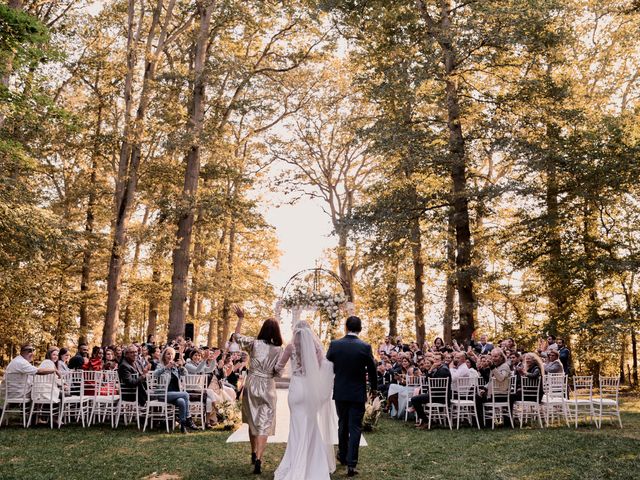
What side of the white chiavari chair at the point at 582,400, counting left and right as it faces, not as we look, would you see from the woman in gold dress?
left

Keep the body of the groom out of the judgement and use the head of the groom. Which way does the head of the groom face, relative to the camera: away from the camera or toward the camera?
away from the camera

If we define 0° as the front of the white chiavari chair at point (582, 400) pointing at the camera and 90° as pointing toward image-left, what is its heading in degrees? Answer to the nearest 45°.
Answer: approximately 135°

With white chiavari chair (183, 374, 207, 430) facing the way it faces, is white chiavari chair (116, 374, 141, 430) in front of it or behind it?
behind

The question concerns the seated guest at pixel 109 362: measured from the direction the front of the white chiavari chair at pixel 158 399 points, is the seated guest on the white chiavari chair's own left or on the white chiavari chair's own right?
on the white chiavari chair's own left

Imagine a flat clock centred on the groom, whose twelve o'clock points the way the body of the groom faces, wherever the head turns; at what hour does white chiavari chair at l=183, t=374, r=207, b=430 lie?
The white chiavari chair is roughly at 11 o'clock from the groom.

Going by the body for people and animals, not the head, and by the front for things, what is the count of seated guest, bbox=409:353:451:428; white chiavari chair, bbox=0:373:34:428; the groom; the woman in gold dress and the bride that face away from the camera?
4

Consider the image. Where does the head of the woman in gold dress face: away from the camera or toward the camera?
away from the camera

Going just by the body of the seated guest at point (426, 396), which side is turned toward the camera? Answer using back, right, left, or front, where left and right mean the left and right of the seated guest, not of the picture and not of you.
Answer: left

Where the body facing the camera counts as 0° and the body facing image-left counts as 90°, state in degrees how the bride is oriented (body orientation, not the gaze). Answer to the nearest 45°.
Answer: approximately 180°

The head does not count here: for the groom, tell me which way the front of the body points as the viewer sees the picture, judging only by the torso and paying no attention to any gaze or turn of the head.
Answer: away from the camera
